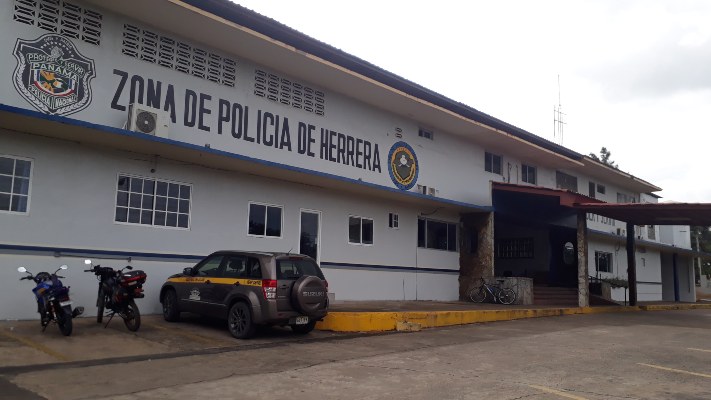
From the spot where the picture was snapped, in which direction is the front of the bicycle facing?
facing to the left of the viewer

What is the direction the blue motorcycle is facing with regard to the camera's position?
facing away from the viewer and to the left of the viewer

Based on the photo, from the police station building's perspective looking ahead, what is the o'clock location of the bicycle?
The bicycle is roughly at 9 o'clock from the police station building.

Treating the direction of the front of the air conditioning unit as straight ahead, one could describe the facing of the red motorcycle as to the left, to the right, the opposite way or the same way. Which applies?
the opposite way

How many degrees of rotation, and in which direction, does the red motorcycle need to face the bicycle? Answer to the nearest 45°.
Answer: approximately 90° to its right

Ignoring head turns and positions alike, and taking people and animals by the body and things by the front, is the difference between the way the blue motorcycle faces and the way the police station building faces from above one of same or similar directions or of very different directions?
very different directions

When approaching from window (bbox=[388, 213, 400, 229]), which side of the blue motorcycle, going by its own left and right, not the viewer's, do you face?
right

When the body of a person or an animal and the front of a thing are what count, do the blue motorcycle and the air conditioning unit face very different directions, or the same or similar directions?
very different directions

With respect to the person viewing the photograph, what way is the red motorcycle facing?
facing away from the viewer and to the left of the viewer
